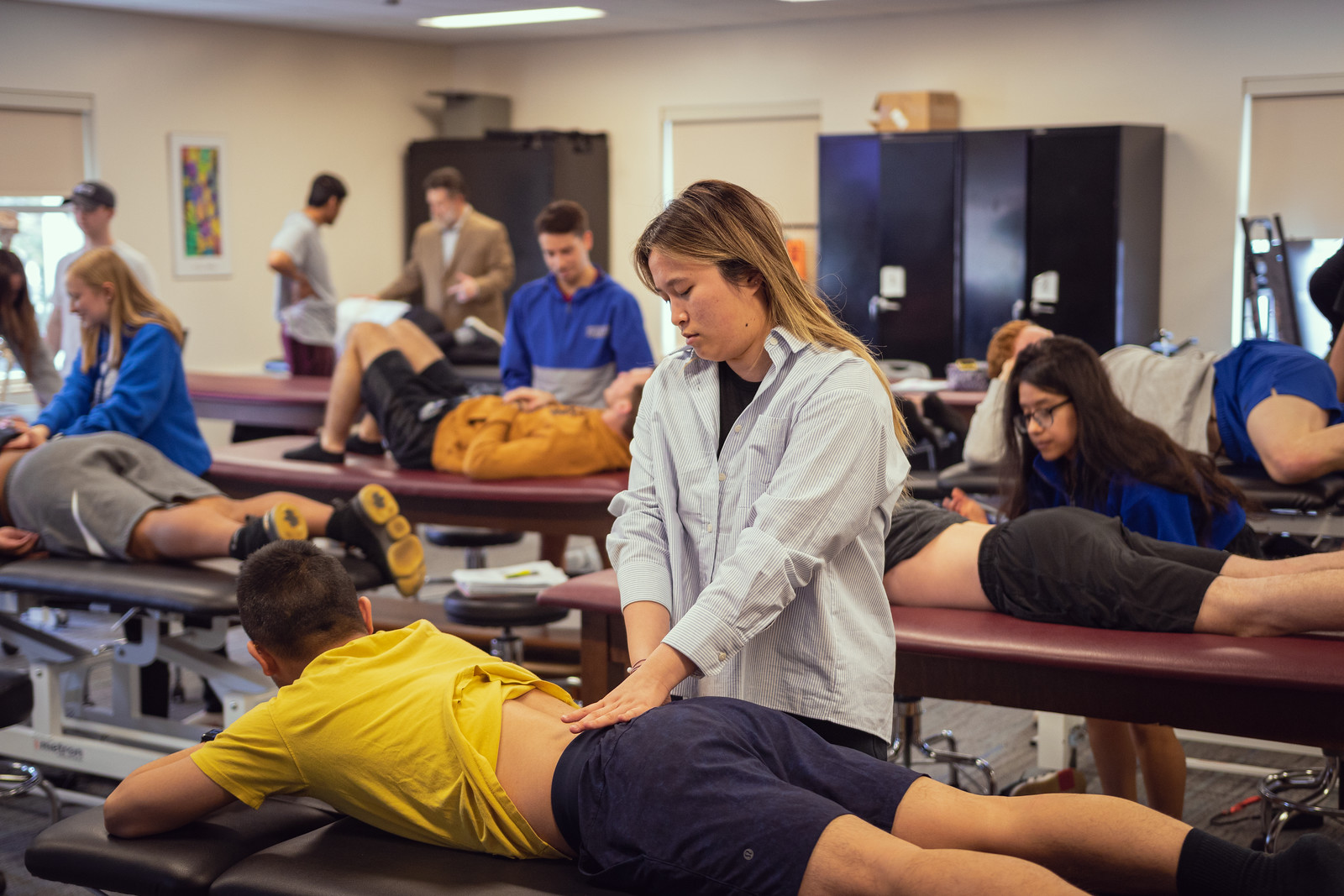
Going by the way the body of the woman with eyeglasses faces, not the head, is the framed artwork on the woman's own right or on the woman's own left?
on the woman's own right

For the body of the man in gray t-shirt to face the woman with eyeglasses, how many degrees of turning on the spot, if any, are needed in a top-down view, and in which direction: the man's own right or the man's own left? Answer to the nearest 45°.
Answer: approximately 90° to the man's own right

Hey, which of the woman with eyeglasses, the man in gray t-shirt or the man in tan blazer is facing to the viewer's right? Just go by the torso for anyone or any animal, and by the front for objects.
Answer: the man in gray t-shirt

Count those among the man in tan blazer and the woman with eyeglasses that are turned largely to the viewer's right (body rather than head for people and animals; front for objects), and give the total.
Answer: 0

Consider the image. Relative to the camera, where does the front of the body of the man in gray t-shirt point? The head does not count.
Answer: to the viewer's right

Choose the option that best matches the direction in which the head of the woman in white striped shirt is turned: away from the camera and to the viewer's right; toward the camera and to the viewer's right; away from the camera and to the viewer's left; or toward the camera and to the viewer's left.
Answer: toward the camera and to the viewer's left

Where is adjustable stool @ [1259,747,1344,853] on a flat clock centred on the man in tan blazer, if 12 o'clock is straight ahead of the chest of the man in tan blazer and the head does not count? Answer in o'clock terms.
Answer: The adjustable stool is roughly at 10 o'clock from the man in tan blazer.
